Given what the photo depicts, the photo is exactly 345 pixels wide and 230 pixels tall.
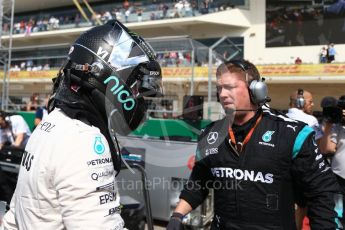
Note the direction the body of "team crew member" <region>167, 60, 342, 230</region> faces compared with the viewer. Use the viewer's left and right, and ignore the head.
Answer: facing the viewer and to the left of the viewer

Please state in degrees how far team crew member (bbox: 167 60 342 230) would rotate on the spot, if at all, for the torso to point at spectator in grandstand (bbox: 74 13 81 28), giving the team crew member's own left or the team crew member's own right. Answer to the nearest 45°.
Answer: approximately 90° to the team crew member's own right

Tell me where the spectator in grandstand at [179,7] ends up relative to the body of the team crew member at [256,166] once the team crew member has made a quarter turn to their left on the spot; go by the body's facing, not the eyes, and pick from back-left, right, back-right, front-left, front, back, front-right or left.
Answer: back-left

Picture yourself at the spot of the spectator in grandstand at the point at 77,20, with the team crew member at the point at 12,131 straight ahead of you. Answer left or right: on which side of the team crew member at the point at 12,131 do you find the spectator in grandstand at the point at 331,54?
left

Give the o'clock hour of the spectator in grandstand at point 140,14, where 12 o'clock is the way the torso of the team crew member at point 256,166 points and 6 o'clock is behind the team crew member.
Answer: The spectator in grandstand is roughly at 4 o'clock from the team crew member.

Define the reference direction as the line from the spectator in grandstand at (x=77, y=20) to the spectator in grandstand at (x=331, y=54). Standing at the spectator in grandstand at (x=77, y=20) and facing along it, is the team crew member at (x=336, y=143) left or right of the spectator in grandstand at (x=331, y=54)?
right

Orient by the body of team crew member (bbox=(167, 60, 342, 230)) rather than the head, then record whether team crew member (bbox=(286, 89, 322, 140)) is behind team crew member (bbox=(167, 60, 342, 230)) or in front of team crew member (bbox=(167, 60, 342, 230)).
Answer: behind

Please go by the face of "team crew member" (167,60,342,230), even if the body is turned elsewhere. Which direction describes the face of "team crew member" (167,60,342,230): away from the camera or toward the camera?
toward the camera

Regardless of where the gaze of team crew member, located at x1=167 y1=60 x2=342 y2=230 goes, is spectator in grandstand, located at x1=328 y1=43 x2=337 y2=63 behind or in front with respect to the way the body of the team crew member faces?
behind

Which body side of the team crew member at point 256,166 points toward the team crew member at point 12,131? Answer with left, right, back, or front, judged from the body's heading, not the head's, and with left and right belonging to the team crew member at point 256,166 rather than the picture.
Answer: right
